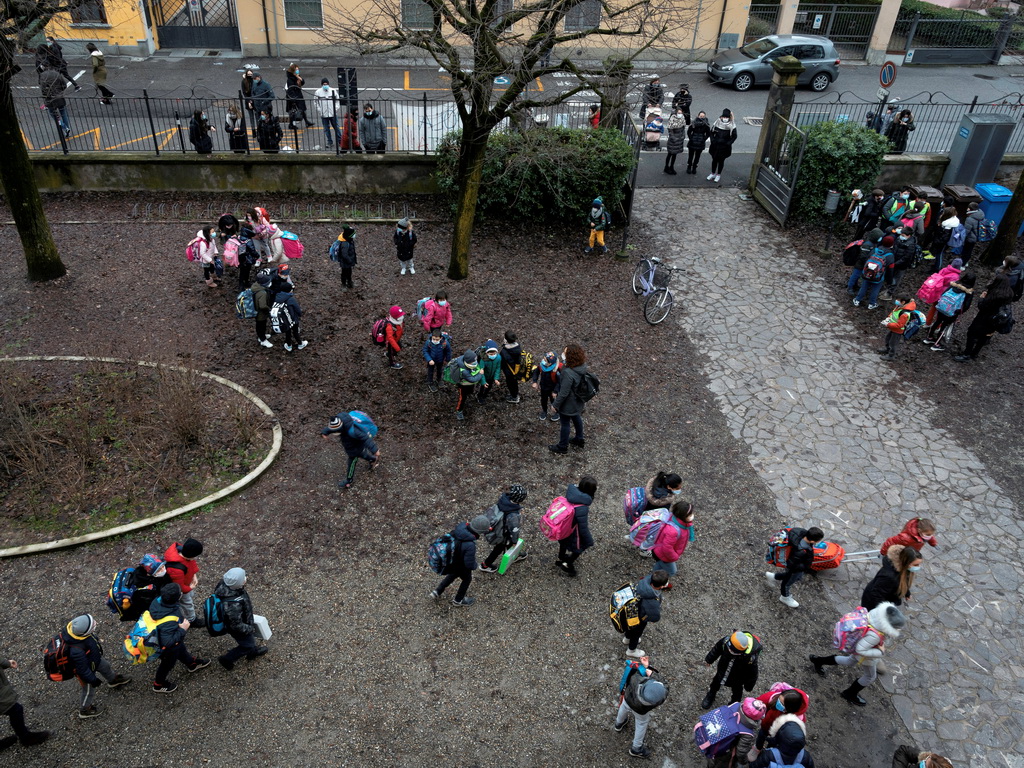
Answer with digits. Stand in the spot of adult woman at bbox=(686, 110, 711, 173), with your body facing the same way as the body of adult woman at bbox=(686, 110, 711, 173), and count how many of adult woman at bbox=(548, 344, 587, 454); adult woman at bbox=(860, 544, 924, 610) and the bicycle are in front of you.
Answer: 3

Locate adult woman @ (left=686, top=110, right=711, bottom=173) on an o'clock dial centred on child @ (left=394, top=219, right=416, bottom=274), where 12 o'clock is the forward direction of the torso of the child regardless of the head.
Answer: The adult woman is roughly at 8 o'clock from the child.

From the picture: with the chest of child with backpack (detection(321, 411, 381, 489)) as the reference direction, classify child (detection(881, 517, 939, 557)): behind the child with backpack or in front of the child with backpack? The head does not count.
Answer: behind

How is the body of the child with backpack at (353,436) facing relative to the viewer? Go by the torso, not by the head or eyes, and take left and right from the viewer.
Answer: facing to the left of the viewer

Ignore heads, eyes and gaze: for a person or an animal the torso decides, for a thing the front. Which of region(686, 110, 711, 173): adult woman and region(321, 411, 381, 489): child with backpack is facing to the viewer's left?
the child with backpack

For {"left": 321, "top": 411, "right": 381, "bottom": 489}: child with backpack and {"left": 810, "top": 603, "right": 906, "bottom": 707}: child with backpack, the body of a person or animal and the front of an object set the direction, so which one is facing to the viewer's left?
{"left": 321, "top": 411, "right": 381, "bottom": 489}: child with backpack

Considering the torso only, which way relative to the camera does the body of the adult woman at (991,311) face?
to the viewer's left

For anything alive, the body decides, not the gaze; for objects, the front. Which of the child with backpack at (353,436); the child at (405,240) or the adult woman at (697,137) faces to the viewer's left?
the child with backpack

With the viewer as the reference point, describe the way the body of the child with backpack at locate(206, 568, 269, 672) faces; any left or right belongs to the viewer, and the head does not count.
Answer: facing to the right of the viewer

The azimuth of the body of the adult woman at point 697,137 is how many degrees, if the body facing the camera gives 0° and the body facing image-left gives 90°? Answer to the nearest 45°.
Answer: approximately 0°

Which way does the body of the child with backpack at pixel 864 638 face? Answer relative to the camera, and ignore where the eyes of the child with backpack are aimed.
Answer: to the viewer's right

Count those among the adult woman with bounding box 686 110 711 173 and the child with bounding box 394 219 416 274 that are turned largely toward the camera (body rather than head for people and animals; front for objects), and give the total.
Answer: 2

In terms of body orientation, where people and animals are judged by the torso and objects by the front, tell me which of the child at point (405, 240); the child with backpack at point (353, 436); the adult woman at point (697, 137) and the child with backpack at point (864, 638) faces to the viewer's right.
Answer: the child with backpack at point (864, 638)

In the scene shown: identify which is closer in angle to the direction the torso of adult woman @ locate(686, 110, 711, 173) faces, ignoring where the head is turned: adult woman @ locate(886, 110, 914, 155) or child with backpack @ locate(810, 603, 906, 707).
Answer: the child with backpack

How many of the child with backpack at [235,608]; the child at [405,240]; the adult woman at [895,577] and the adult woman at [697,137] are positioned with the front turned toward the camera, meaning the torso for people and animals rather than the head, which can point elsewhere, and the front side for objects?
2
